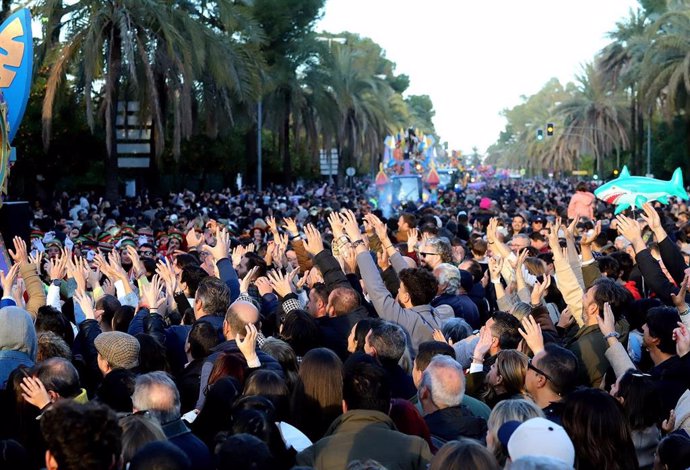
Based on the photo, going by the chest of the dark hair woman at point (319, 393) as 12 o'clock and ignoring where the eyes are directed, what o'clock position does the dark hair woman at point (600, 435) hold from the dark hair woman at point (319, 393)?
the dark hair woman at point (600, 435) is roughly at 4 o'clock from the dark hair woman at point (319, 393).

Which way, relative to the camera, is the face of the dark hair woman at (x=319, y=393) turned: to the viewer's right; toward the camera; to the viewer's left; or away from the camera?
away from the camera

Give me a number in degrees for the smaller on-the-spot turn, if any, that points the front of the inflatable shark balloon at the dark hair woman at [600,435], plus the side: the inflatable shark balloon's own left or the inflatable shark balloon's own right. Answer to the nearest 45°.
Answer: approximately 90° to the inflatable shark balloon's own left

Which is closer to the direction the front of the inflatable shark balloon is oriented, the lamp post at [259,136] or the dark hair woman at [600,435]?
the lamp post

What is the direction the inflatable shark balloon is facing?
to the viewer's left

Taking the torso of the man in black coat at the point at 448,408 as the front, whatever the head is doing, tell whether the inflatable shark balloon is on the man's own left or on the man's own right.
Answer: on the man's own right

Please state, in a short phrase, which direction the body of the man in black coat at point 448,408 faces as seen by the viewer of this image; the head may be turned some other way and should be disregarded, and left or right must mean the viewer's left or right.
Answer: facing away from the viewer and to the left of the viewer

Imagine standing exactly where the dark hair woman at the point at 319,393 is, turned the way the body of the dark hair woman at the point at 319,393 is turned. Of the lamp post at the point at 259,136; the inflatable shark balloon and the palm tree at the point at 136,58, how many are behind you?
0

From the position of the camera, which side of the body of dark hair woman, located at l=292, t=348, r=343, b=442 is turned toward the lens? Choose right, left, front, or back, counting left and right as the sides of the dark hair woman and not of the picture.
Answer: back

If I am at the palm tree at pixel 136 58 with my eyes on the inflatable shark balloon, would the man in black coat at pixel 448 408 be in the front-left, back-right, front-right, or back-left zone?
front-right

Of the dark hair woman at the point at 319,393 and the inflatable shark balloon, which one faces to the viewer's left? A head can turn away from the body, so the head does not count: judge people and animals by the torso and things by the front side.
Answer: the inflatable shark balloon

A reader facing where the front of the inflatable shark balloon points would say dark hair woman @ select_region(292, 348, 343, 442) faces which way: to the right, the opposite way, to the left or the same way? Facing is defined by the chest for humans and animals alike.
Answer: to the right

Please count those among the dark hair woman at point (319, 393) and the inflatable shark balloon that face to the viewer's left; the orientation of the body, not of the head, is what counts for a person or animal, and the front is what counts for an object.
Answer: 1

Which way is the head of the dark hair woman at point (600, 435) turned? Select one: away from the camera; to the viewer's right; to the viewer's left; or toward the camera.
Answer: away from the camera

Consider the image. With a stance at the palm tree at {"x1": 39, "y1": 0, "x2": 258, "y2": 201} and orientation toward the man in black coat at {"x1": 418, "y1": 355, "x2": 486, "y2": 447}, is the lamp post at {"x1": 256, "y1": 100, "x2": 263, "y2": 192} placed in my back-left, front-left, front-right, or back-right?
back-left

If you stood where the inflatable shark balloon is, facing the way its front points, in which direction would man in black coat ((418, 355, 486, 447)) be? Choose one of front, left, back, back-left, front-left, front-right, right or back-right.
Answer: left

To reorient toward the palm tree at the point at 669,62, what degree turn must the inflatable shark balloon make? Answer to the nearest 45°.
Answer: approximately 90° to its right
